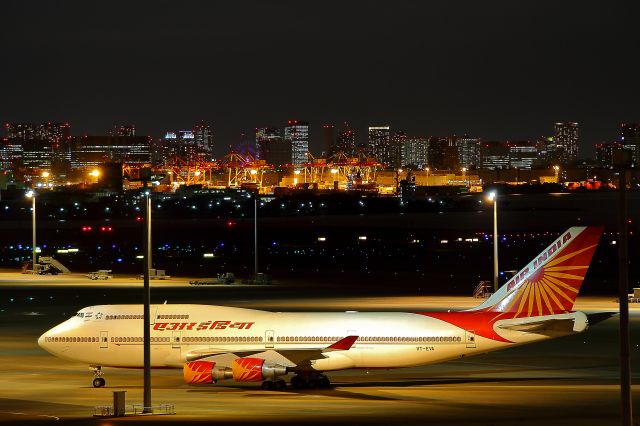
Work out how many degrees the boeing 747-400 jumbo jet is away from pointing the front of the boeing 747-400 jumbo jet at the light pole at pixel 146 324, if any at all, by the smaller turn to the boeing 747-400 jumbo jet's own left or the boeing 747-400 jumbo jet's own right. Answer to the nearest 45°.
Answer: approximately 45° to the boeing 747-400 jumbo jet's own left

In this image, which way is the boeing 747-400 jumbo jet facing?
to the viewer's left
